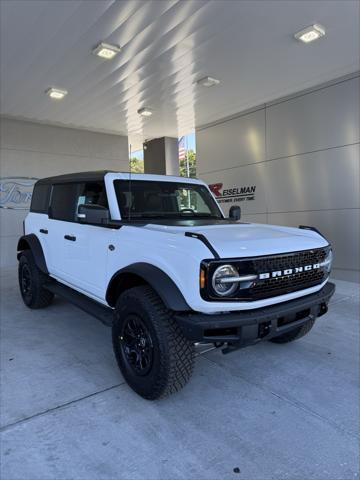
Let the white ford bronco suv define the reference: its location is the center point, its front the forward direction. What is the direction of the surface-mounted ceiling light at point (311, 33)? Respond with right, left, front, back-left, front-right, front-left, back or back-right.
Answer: left

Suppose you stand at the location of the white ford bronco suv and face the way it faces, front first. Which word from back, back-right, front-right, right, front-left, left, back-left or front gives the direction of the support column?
back-left

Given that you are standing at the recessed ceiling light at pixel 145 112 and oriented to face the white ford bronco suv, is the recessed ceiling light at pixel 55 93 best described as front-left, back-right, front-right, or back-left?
front-right

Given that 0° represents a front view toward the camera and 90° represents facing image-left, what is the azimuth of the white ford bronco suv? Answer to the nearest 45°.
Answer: approximately 315°

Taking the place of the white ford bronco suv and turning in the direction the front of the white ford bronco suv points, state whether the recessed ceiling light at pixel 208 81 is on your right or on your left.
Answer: on your left

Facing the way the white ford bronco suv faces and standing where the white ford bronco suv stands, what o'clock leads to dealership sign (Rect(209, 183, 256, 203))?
The dealership sign is roughly at 8 o'clock from the white ford bronco suv.

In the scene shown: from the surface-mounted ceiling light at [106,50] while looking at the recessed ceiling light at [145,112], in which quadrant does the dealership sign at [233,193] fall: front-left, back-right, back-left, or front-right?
front-right

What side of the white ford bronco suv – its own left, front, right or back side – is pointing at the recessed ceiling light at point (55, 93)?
back

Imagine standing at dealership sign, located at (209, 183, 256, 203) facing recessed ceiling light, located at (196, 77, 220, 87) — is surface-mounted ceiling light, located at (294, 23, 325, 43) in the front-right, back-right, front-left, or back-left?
front-left

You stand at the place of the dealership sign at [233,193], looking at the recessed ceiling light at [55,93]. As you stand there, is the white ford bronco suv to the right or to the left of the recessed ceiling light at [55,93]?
left

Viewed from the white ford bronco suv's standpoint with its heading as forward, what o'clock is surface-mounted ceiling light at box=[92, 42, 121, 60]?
The surface-mounted ceiling light is roughly at 7 o'clock from the white ford bronco suv.

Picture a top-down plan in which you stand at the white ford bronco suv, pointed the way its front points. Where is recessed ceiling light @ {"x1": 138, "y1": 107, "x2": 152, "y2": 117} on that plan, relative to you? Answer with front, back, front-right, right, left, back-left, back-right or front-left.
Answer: back-left
